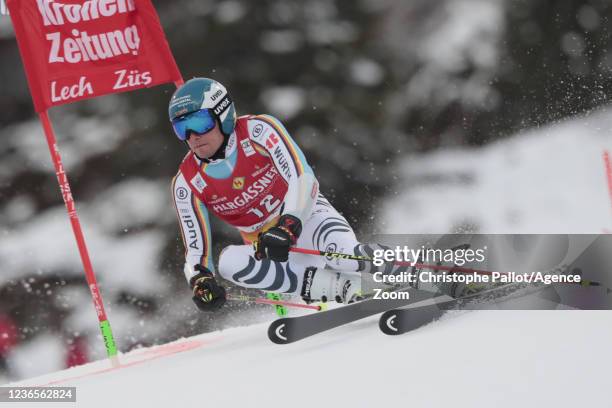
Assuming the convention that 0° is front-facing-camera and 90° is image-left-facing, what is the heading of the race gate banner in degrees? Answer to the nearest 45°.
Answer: approximately 0°
